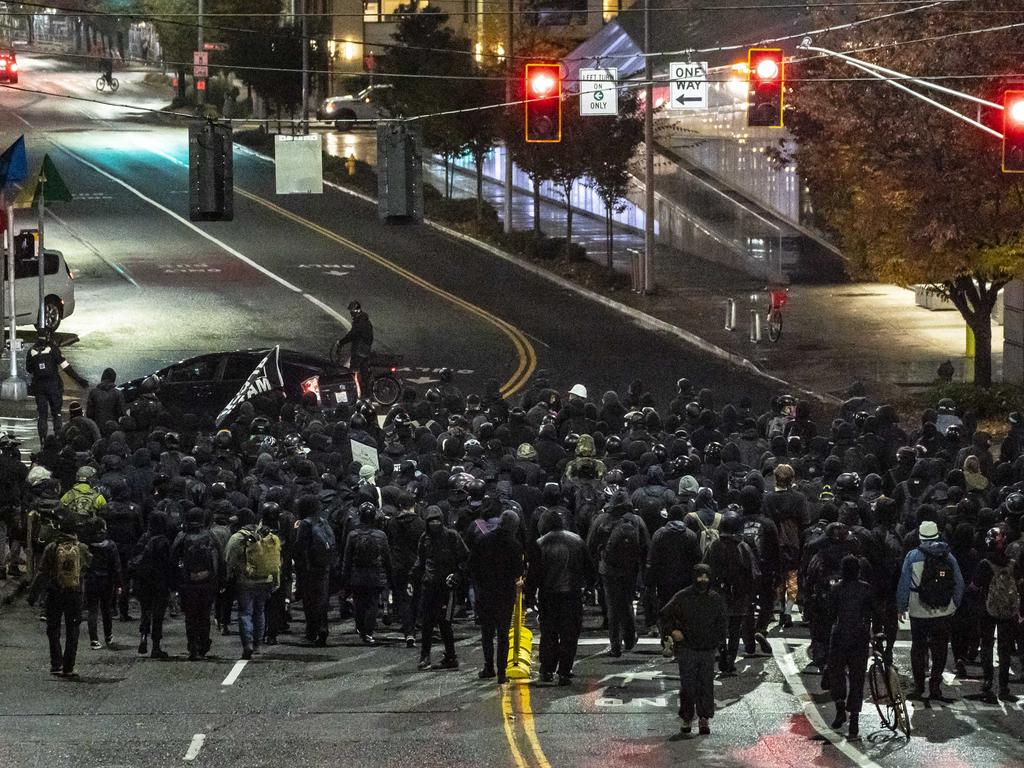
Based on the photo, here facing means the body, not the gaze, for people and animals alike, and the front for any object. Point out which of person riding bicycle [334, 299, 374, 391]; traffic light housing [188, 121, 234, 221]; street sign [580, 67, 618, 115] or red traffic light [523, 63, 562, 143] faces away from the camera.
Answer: the traffic light housing

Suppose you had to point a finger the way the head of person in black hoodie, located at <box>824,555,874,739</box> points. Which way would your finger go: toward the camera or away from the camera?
away from the camera

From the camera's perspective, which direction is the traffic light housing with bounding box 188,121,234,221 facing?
away from the camera

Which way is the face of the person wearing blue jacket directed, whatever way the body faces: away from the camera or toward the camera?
away from the camera

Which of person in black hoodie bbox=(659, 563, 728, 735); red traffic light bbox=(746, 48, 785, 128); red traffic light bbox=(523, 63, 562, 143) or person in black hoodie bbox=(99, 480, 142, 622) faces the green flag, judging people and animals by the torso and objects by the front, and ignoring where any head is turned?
person in black hoodie bbox=(99, 480, 142, 622)

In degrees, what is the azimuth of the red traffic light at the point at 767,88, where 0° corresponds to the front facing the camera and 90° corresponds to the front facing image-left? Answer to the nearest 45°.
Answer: approximately 0°

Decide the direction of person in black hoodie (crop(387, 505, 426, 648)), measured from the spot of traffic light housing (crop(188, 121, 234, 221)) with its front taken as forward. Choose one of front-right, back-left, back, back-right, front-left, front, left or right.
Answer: back

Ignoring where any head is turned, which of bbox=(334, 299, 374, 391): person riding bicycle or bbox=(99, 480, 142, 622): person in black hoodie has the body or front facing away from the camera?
the person in black hoodie

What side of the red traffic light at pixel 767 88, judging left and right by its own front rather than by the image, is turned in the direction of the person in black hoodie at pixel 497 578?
front

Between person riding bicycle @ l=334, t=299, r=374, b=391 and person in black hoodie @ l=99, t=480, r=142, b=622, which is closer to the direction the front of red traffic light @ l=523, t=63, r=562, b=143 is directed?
the person in black hoodie

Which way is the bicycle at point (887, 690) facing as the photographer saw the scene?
facing away from the viewer and to the left of the viewer

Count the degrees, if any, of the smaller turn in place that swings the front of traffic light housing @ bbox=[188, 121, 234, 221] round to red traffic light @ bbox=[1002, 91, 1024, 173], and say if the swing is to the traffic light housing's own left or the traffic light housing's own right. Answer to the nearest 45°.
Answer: approximately 135° to the traffic light housing's own right

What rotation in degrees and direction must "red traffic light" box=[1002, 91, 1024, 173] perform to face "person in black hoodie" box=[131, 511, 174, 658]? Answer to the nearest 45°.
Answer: approximately 45° to its right

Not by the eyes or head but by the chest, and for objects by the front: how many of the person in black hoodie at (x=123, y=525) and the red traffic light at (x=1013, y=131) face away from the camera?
1
